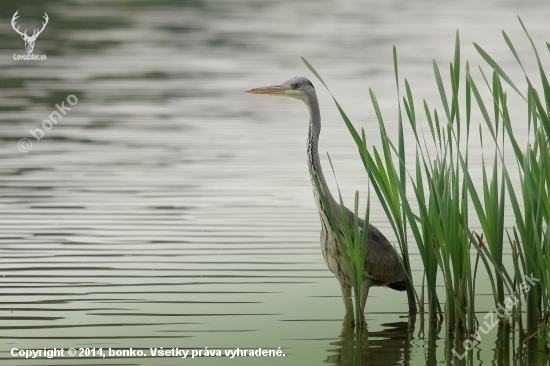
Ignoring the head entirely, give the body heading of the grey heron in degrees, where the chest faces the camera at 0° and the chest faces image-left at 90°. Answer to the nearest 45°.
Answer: approximately 90°
